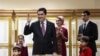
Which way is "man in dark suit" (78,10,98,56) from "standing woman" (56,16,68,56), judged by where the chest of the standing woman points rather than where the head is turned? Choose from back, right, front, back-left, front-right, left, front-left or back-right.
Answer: back-left

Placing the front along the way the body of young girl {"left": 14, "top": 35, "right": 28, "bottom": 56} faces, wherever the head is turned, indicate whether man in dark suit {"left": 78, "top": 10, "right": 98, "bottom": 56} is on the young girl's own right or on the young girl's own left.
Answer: on the young girl's own left
